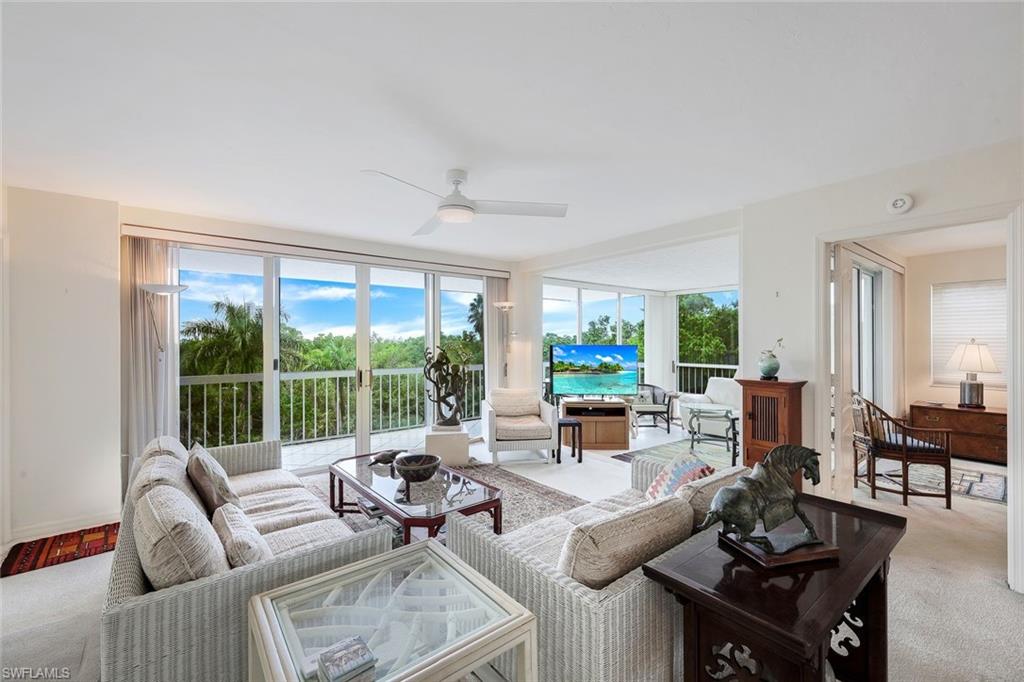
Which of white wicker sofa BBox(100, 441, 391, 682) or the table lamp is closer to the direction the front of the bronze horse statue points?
the table lamp

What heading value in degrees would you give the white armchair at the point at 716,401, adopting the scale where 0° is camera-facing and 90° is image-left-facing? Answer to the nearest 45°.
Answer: approximately 45°

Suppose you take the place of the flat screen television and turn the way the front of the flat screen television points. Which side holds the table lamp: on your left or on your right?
on your left

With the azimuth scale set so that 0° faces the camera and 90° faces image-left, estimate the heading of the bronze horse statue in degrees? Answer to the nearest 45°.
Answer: approximately 270°

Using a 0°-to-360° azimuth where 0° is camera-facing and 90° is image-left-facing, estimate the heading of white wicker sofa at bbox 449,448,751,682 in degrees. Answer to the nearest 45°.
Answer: approximately 135°

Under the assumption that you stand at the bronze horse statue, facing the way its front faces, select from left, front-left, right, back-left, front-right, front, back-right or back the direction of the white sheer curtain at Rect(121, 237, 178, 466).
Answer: back

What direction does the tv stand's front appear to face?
toward the camera

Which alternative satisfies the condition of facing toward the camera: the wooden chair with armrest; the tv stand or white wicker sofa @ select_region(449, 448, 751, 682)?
the tv stand

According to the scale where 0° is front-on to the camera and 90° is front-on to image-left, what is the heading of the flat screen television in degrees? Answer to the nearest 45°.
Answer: approximately 0°

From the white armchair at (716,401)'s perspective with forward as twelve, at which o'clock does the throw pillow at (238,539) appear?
The throw pillow is roughly at 11 o'clock from the white armchair.
